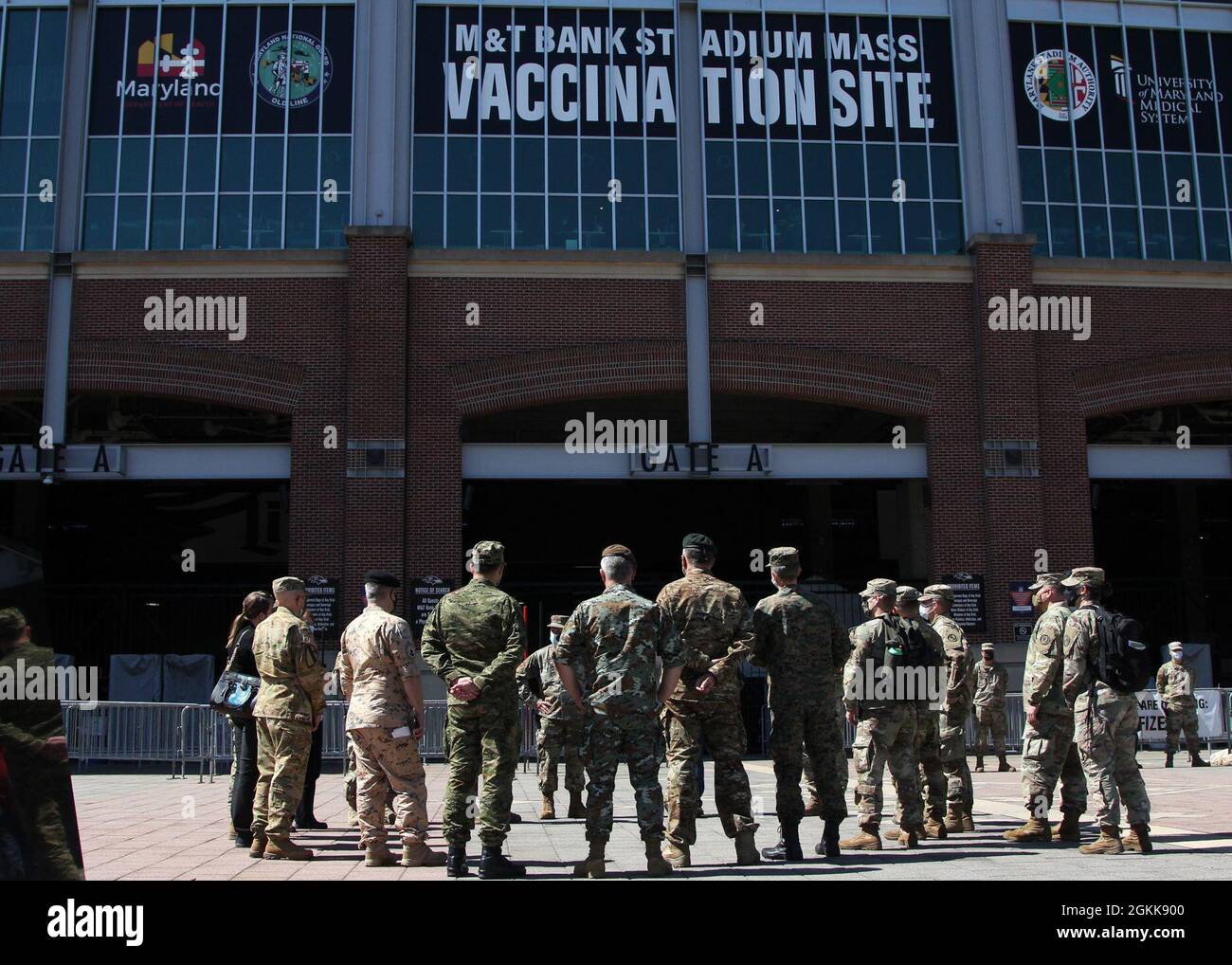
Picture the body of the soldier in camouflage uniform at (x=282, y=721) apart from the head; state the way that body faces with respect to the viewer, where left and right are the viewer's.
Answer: facing away from the viewer and to the right of the viewer

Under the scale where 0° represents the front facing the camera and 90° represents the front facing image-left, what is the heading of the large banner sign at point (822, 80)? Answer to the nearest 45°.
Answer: approximately 0°

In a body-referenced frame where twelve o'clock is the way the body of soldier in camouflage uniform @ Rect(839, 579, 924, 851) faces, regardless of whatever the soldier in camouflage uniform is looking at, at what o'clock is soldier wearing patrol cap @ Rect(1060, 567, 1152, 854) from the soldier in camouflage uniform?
The soldier wearing patrol cap is roughly at 4 o'clock from the soldier in camouflage uniform.

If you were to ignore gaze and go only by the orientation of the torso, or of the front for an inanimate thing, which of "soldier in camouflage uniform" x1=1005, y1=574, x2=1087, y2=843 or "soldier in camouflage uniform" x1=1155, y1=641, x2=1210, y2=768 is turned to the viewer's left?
"soldier in camouflage uniform" x1=1005, y1=574, x2=1087, y2=843

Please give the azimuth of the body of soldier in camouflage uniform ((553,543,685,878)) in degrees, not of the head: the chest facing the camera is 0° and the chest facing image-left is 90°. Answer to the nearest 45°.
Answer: approximately 180°

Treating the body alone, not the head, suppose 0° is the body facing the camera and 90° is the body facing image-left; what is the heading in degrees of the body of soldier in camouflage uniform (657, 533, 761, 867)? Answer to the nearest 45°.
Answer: approximately 180°

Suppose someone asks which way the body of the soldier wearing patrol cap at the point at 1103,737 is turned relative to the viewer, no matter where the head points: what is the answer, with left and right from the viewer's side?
facing to the left of the viewer

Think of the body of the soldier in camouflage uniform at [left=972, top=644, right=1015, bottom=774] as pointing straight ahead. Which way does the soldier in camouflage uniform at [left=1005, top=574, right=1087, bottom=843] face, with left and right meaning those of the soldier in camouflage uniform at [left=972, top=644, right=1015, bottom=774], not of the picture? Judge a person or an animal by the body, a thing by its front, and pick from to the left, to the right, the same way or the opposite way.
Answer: to the right

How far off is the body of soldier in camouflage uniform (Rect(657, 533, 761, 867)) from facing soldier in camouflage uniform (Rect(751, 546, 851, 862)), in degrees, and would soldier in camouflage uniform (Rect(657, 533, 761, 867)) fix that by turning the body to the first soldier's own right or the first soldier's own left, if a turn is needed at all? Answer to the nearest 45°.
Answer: approximately 45° to the first soldier's own right
